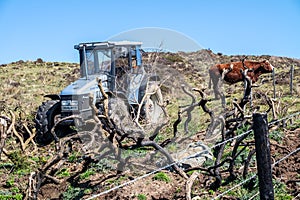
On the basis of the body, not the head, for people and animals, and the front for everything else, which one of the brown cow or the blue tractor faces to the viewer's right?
the brown cow

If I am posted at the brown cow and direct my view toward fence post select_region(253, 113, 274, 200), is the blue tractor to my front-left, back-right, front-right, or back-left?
front-right

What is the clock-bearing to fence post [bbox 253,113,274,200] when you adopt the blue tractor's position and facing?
The fence post is roughly at 10 o'clock from the blue tractor.

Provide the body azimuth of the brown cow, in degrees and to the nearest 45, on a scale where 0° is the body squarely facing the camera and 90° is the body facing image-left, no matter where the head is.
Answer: approximately 270°

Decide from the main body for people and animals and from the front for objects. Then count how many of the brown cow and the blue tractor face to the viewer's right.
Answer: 1

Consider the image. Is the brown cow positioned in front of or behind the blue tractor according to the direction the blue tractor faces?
behind

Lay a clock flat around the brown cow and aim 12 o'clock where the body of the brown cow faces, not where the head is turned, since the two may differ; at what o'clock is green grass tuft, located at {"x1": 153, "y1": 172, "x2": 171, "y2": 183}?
The green grass tuft is roughly at 3 o'clock from the brown cow.

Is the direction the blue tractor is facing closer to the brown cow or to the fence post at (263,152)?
the fence post

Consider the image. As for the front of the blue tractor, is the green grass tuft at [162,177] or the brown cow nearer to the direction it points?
the green grass tuft

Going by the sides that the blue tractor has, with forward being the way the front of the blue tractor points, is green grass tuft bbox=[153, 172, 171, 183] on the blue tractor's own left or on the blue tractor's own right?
on the blue tractor's own left

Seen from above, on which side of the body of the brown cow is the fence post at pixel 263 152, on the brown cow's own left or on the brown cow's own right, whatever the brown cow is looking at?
on the brown cow's own right

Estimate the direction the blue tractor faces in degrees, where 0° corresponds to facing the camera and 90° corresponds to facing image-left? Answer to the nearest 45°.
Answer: approximately 45°
